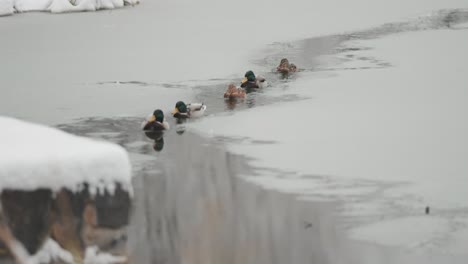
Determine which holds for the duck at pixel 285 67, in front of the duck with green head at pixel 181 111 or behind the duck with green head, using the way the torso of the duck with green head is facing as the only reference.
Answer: behind

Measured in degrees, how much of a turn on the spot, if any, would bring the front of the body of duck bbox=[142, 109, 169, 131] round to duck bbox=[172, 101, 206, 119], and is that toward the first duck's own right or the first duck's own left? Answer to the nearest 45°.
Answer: approximately 180°

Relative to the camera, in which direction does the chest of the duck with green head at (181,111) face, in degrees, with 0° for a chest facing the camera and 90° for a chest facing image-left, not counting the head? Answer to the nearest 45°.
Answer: approximately 45°

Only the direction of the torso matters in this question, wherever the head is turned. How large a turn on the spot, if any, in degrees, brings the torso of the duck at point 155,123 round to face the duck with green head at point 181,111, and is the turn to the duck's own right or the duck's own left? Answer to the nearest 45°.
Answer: approximately 180°

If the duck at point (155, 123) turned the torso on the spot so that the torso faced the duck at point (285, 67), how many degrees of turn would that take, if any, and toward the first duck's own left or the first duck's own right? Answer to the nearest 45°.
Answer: approximately 180°

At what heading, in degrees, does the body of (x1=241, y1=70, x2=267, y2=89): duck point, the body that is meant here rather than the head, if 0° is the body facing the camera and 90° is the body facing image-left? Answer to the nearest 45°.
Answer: approximately 45°
